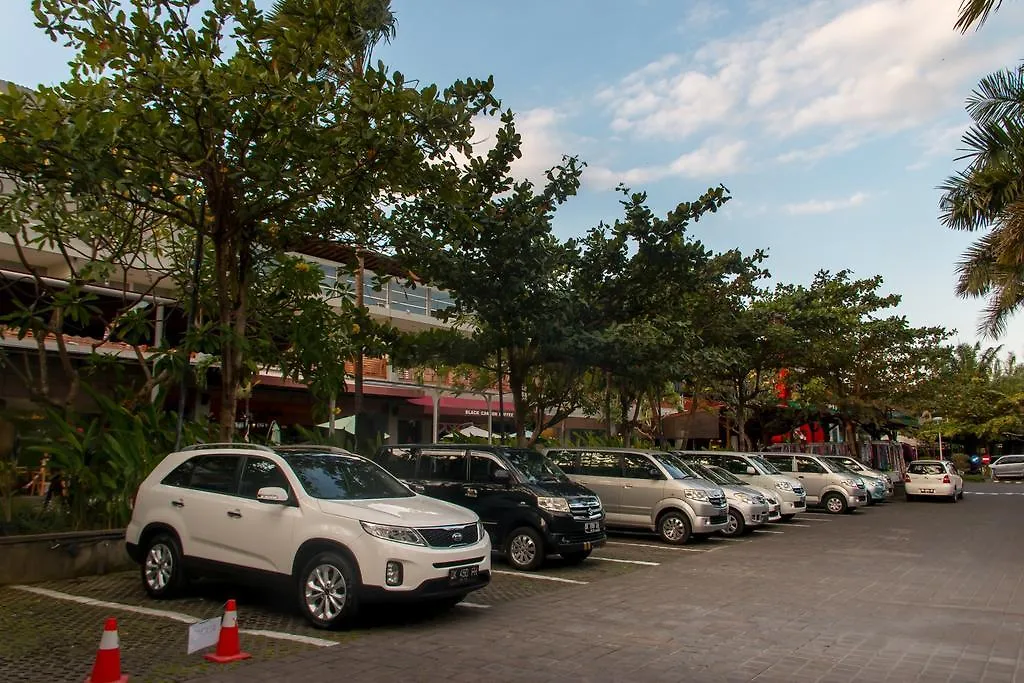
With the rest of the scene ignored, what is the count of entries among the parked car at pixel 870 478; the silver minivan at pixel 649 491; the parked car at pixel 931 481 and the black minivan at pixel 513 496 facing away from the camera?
1

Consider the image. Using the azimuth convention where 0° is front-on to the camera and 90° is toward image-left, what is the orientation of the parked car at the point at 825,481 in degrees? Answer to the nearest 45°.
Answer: approximately 315°

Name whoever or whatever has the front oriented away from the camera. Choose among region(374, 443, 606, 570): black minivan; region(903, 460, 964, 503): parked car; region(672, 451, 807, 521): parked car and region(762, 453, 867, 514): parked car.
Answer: region(903, 460, 964, 503): parked car

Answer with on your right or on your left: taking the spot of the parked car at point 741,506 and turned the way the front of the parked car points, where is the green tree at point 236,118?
on your right

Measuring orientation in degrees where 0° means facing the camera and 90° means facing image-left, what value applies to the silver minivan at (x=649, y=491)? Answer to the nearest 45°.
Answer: approximately 315°

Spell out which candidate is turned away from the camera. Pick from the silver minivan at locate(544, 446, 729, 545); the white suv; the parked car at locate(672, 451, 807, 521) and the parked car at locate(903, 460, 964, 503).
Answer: the parked car at locate(903, 460, 964, 503)

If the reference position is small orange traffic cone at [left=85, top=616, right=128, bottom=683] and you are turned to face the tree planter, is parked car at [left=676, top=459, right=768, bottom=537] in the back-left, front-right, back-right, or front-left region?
front-right

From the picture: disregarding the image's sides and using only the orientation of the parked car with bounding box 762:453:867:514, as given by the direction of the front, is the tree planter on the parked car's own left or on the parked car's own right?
on the parked car's own right

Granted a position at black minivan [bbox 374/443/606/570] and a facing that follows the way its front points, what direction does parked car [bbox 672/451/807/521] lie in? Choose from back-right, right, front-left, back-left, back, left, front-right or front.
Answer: left

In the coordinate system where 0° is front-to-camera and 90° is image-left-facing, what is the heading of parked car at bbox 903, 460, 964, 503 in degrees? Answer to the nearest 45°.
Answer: approximately 180°

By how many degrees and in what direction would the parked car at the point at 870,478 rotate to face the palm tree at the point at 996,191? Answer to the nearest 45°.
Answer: approximately 45° to its right

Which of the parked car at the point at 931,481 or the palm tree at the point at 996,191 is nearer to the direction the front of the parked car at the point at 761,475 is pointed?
the palm tree

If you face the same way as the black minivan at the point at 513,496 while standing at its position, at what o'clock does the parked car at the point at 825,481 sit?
The parked car is roughly at 9 o'clock from the black minivan.

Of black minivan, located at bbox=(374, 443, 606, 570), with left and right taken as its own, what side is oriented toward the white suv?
right

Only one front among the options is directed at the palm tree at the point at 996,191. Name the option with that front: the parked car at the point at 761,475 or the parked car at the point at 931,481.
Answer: the parked car at the point at 761,475

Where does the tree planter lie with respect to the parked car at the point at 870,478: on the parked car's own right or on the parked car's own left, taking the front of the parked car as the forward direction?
on the parked car's own right

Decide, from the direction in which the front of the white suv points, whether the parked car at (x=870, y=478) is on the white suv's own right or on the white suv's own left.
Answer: on the white suv's own left
